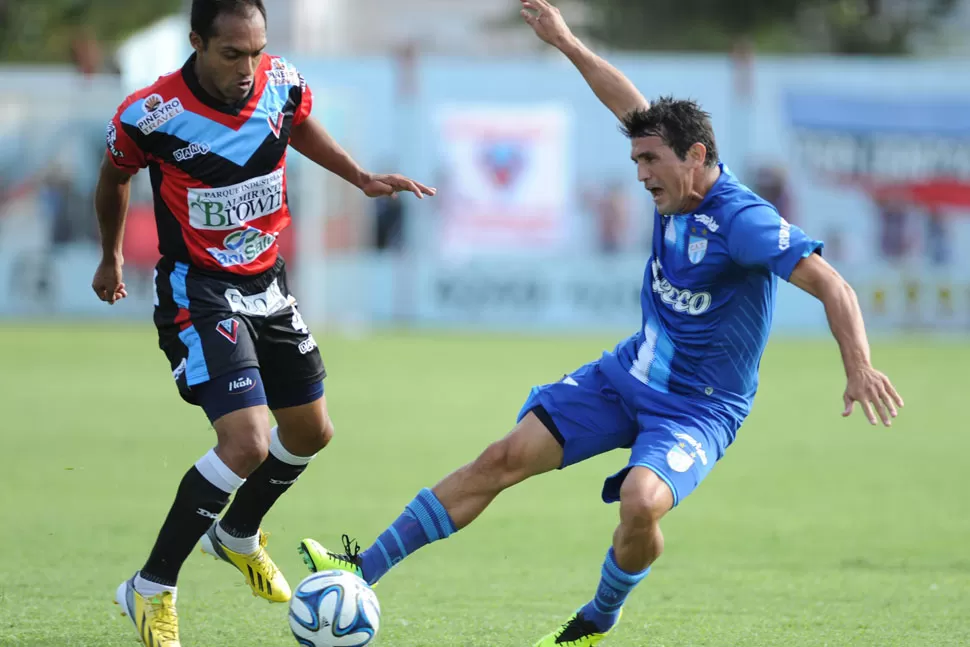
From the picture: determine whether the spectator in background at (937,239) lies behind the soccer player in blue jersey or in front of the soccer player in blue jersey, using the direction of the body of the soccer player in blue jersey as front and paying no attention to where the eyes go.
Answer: behind

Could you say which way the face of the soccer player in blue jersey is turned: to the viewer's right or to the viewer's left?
to the viewer's left

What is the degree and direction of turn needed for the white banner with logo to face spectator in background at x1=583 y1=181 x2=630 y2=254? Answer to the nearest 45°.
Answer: approximately 90° to its left

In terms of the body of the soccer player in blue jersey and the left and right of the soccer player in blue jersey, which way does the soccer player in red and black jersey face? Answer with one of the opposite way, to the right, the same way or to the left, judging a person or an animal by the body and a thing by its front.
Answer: to the left

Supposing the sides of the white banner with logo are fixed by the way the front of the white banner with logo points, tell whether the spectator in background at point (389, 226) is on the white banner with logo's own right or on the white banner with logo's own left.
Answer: on the white banner with logo's own right

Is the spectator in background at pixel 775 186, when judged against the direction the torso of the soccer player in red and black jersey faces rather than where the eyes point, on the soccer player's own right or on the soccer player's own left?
on the soccer player's own left

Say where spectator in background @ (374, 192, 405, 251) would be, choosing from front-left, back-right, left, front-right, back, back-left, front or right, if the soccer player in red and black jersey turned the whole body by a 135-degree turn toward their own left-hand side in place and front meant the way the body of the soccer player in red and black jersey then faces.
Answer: front

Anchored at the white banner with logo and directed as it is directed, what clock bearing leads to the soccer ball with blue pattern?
The soccer ball with blue pattern is roughly at 12 o'clock from the white banner with logo.

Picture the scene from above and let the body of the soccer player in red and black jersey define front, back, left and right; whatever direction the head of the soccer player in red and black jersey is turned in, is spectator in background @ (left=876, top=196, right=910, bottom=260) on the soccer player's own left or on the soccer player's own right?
on the soccer player's own left

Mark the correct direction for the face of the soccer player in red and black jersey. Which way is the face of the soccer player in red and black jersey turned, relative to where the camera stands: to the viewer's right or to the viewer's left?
to the viewer's right

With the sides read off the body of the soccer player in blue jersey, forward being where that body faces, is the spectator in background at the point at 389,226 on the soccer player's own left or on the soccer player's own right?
on the soccer player's own right

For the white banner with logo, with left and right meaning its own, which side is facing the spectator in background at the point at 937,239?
left

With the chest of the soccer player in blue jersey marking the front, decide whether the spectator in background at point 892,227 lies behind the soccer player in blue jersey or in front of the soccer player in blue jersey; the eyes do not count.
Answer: behind
